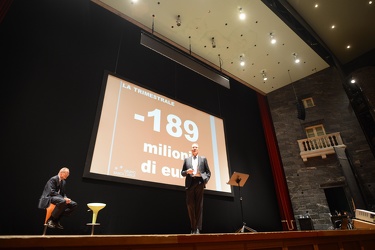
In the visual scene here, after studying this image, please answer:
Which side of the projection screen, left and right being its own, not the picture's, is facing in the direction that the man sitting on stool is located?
right

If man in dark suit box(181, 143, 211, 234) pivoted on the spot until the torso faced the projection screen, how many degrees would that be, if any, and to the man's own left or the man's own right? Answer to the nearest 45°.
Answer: approximately 135° to the man's own right

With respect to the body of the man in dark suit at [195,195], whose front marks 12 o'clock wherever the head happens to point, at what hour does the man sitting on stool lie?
The man sitting on stool is roughly at 3 o'clock from the man in dark suit.

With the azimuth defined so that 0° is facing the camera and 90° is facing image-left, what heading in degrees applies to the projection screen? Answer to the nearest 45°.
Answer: approximately 315°

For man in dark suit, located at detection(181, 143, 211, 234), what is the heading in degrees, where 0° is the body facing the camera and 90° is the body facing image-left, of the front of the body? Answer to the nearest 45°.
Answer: approximately 0°

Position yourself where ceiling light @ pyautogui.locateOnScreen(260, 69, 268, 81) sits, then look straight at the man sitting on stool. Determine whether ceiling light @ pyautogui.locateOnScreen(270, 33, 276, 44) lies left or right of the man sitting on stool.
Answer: left
